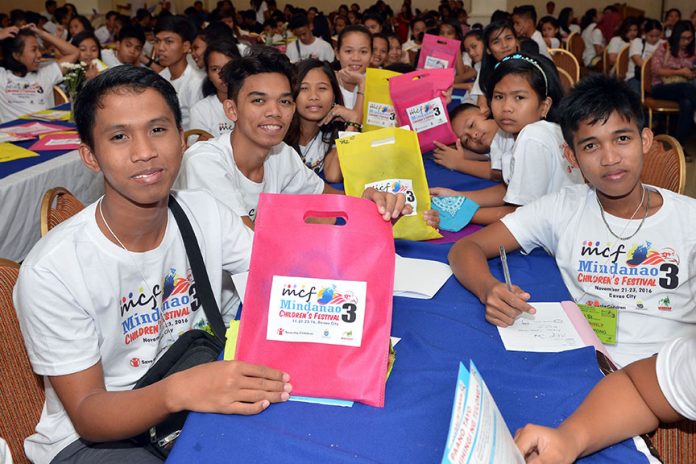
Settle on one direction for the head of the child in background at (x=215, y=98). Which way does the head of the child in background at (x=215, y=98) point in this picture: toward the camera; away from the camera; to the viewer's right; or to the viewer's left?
toward the camera

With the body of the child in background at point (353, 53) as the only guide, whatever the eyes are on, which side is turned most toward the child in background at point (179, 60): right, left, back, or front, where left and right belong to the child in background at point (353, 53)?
right

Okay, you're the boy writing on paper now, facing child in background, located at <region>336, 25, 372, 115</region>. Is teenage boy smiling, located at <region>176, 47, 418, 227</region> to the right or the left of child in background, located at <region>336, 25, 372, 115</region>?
left

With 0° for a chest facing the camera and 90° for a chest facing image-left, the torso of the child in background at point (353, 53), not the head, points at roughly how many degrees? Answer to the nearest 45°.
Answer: approximately 0°

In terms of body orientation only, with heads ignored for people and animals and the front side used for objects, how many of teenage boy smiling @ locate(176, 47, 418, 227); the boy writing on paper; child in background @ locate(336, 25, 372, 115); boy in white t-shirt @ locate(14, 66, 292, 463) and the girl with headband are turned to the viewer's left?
1

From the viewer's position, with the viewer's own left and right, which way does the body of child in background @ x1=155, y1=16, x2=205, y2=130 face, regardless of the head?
facing the viewer and to the left of the viewer

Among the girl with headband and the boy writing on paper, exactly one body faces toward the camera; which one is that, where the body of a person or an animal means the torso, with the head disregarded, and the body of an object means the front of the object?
the boy writing on paper

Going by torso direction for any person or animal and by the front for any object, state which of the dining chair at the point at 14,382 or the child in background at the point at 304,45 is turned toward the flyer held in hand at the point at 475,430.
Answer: the child in background

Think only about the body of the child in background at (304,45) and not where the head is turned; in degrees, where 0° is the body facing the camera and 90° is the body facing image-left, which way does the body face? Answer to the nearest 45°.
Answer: approximately 0°

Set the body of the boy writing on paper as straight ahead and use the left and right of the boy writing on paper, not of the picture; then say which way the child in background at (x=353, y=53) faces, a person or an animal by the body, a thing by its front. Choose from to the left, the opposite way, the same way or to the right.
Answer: the same way

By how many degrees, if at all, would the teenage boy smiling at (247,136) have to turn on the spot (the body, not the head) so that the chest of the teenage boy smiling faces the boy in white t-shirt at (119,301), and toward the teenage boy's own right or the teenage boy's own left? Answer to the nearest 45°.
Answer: approximately 45° to the teenage boy's own right

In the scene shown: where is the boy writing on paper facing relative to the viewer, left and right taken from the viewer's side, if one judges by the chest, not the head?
facing the viewer

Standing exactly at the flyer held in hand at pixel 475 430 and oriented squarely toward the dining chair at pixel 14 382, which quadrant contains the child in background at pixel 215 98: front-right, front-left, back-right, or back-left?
front-right

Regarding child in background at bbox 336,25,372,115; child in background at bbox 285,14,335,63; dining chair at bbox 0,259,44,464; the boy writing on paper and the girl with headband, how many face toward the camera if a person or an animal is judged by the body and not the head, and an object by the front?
3

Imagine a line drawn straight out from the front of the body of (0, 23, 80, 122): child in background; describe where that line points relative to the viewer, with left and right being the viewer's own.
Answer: facing the viewer and to the right of the viewer

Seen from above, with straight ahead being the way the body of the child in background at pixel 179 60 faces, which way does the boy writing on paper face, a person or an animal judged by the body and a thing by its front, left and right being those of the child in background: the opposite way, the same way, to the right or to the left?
the same way
